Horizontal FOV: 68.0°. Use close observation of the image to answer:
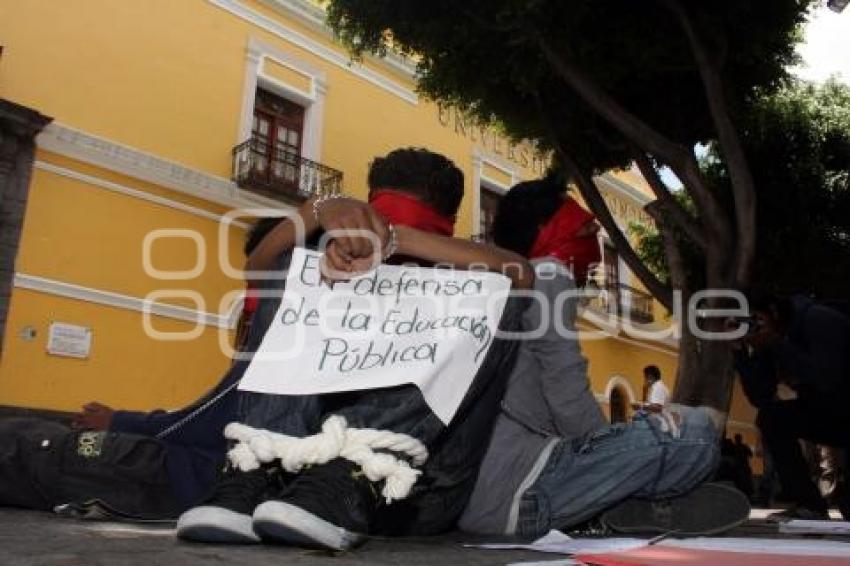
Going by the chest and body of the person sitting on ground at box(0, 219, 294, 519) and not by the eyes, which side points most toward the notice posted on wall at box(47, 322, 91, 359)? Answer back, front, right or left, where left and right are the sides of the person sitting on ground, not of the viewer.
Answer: right

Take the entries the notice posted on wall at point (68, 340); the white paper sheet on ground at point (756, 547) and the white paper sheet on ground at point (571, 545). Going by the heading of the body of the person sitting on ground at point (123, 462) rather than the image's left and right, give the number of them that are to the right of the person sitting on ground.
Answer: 1

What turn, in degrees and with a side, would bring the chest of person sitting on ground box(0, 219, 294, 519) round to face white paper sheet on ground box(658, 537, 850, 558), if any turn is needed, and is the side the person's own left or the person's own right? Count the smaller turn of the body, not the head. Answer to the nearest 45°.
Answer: approximately 135° to the person's own left

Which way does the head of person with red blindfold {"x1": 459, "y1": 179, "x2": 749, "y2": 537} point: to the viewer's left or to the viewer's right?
to the viewer's right

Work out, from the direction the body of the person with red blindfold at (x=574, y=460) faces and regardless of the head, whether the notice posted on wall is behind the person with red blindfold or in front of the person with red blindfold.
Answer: behind

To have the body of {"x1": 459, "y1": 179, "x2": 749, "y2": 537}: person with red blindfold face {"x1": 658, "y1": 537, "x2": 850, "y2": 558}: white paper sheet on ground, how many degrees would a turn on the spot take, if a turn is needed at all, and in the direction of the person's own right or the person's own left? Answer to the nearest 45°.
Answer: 0° — they already face it

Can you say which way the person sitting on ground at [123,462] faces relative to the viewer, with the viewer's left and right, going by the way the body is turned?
facing to the left of the viewer

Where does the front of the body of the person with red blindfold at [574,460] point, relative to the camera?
to the viewer's right

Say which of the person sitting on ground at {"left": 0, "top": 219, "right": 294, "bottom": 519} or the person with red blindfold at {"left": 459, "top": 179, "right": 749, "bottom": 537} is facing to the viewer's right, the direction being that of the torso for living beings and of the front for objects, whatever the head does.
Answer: the person with red blindfold

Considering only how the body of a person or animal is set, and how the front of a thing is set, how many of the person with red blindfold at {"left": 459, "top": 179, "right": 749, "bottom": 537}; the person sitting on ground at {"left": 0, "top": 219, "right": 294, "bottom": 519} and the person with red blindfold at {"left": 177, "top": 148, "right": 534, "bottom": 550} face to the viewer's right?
1
